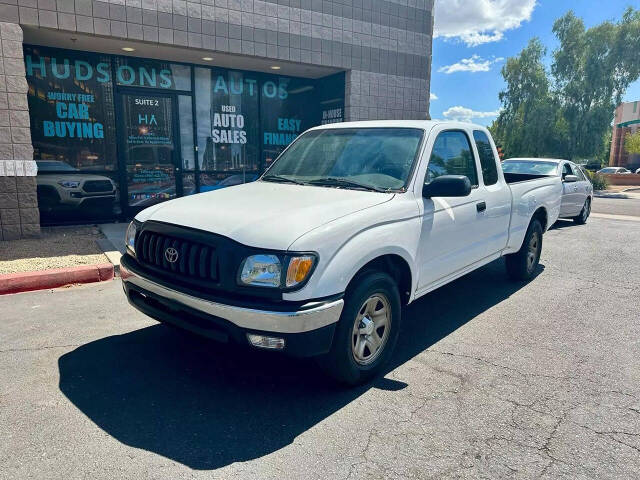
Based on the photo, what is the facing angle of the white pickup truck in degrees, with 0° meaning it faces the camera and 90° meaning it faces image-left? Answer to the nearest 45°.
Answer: approximately 45°

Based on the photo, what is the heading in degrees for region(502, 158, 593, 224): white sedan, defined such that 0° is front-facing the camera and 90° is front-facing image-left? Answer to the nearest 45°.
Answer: approximately 45°

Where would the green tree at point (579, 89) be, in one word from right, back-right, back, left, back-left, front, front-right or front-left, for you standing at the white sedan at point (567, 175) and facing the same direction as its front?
back-right

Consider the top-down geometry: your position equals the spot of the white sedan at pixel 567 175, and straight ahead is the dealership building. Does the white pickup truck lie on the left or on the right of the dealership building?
left

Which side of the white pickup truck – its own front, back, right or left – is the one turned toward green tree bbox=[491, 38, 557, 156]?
back

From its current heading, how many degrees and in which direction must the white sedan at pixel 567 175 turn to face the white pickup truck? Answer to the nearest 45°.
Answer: approximately 45° to its left

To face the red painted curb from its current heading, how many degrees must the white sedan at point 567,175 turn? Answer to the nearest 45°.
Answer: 0° — it already faces it

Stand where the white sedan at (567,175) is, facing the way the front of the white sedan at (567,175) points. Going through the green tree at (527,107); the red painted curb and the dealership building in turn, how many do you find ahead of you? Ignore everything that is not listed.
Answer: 2
